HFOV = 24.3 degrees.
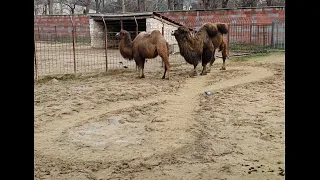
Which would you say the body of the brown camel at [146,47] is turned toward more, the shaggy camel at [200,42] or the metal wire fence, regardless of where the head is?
the metal wire fence

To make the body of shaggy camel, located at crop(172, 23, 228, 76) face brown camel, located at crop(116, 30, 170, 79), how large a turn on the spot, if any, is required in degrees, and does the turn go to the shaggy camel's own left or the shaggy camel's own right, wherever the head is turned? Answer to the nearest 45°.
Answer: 0° — it already faces it

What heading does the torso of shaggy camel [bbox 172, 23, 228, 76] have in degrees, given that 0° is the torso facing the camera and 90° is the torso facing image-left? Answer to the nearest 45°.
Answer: approximately 45°

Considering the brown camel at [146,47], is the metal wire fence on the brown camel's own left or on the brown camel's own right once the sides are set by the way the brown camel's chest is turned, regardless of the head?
on the brown camel's own right

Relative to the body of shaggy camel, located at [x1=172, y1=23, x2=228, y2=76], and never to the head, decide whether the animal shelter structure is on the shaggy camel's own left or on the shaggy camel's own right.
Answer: on the shaggy camel's own right

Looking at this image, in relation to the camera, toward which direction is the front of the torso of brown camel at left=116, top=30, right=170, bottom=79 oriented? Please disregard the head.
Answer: to the viewer's left

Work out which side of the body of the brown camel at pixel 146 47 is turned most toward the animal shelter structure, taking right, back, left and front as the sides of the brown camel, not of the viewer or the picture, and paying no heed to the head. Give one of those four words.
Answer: right
